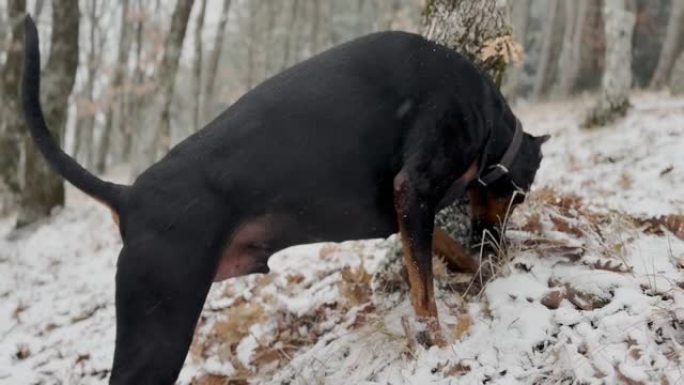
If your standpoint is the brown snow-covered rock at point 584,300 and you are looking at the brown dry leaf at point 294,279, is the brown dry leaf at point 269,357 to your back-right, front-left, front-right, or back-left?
front-left

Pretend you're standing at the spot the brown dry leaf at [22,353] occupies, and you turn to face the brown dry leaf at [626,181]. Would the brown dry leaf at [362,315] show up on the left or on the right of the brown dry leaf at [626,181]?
right

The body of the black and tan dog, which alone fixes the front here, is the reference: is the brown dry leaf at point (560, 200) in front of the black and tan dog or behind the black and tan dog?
in front

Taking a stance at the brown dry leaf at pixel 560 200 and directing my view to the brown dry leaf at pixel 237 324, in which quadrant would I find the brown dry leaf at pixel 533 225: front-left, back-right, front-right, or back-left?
front-left

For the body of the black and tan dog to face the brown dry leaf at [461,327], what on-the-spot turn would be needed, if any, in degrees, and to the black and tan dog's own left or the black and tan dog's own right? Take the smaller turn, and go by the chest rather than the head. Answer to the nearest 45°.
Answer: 0° — it already faces it

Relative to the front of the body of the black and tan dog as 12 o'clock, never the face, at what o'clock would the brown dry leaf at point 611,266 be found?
The brown dry leaf is roughly at 12 o'clock from the black and tan dog.

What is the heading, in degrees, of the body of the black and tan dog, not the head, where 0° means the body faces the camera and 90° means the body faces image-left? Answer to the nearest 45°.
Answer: approximately 270°

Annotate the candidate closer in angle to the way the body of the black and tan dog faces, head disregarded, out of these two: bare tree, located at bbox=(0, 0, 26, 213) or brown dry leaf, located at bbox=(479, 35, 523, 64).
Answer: the brown dry leaf
